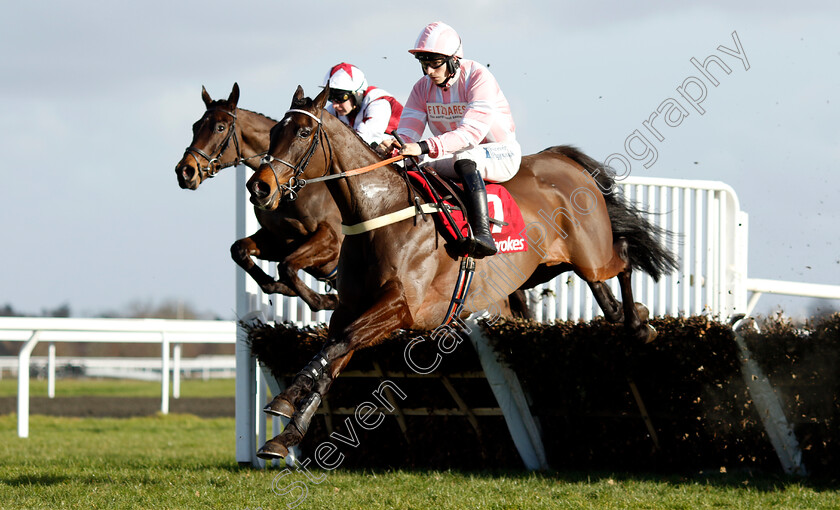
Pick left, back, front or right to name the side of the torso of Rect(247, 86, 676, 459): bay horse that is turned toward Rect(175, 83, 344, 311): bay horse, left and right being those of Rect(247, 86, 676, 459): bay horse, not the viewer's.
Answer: right

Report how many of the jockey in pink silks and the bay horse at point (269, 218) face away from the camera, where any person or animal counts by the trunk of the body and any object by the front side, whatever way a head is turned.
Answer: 0

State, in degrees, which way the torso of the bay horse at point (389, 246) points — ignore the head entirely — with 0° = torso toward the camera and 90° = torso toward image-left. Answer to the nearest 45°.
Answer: approximately 45°

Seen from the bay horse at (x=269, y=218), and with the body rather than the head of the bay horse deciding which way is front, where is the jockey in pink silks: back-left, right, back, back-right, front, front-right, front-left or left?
left

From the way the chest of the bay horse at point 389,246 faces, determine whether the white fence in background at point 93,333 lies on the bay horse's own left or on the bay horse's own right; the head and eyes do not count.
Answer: on the bay horse's own right

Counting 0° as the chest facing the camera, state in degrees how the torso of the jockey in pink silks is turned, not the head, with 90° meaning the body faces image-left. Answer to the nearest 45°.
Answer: approximately 45°

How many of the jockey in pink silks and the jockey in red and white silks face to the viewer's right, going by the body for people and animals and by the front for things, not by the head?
0

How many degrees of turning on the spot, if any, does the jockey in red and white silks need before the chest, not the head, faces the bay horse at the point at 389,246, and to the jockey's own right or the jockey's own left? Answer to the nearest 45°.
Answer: approximately 45° to the jockey's own left
